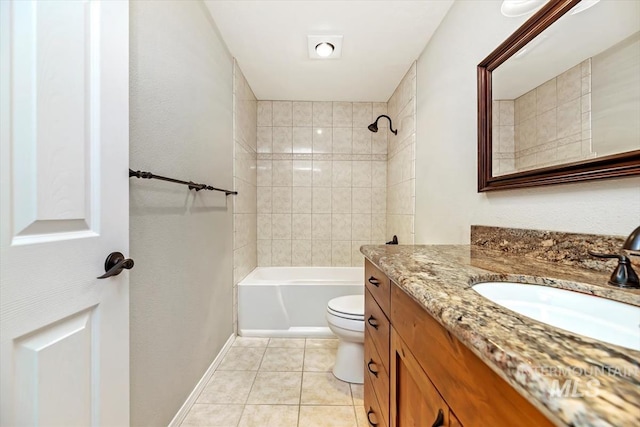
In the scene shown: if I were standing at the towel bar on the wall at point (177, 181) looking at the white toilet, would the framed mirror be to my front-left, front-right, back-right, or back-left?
front-right

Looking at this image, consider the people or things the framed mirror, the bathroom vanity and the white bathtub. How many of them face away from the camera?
0

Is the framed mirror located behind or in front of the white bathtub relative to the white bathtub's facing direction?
in front

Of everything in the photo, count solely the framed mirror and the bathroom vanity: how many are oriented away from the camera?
0

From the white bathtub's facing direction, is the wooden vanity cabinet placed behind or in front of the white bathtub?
in front

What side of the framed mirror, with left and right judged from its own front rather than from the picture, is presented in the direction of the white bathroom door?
front

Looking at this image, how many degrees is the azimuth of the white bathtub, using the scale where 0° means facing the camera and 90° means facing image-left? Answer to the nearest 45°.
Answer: approximately 0°

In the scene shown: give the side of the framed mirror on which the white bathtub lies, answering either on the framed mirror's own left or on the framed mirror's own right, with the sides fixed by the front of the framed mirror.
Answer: on the framed mirror's own right

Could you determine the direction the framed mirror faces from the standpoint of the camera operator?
facing the viewer and to the left of the viewer

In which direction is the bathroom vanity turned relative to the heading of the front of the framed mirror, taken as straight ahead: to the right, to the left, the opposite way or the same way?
the same way

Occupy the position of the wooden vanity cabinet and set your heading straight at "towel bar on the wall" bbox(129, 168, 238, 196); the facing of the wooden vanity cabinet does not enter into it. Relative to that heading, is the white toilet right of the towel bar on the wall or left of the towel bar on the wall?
right

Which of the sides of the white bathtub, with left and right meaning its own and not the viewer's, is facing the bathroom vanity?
front

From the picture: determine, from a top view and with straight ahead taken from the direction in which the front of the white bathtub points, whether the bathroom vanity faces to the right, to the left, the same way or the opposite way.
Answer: to the right

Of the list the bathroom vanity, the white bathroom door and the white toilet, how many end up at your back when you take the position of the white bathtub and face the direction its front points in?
0

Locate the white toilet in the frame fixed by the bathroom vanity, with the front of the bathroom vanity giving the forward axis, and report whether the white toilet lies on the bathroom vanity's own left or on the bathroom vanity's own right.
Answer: on the bathroom vanity's own right
